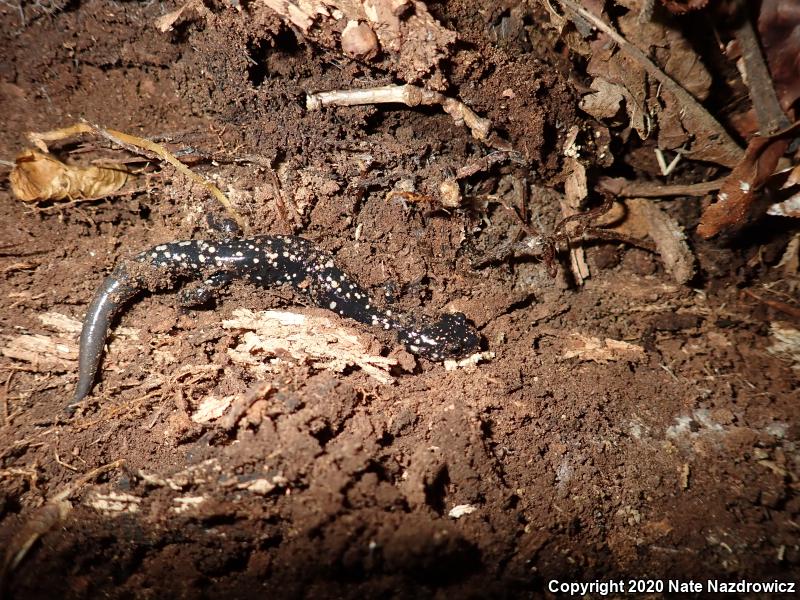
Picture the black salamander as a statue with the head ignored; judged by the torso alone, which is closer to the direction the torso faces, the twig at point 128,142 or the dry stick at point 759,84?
the dry stick

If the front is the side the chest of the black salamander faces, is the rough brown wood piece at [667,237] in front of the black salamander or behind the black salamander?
in front

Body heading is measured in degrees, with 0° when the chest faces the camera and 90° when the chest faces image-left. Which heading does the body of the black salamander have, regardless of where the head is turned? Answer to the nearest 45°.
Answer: approximately 270°

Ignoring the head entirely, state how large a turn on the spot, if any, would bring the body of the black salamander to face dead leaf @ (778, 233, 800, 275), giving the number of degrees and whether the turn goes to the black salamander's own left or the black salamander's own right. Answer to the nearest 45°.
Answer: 0° — it already faces it

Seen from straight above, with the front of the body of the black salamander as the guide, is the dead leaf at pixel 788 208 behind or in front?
in front
